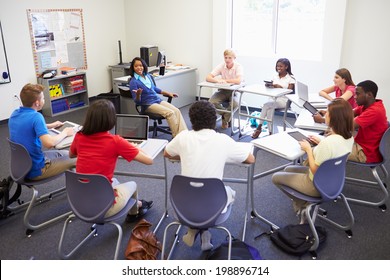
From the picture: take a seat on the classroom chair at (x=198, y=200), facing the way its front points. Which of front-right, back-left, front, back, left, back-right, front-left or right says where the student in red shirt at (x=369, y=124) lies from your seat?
front-right

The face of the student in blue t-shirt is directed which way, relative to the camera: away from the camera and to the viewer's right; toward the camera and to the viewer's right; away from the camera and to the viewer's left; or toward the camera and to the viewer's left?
away from the camera and to the viewer's right

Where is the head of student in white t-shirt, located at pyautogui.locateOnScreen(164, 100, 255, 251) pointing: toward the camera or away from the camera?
away from the camera

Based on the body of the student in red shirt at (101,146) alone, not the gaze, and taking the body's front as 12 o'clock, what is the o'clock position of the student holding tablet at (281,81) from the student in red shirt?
The student holding tablet is roughly at 12 o'clock from the student in red shirt.

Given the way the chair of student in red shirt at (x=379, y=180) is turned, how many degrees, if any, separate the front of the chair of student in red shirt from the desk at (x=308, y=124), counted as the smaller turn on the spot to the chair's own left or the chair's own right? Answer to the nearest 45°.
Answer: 0° — it already faces it

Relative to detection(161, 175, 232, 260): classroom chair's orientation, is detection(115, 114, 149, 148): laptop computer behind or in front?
in front

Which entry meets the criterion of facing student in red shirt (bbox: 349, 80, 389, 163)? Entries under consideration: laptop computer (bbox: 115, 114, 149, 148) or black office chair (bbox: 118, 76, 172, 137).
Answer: the black office chair

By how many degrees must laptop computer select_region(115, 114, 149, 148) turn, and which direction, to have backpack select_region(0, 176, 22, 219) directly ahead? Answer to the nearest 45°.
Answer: approximately 45° to its right

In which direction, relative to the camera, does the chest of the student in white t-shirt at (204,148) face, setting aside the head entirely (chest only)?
away from the camera

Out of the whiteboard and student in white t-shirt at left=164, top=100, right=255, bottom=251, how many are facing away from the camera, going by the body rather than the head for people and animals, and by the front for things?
1

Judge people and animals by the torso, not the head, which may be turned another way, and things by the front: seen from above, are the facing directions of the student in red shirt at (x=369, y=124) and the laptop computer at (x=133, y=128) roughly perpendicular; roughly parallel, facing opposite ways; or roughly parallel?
roughly perpendicular

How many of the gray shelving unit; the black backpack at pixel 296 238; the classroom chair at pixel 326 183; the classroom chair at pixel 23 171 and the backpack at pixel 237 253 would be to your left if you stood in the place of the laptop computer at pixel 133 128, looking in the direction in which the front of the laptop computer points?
3
